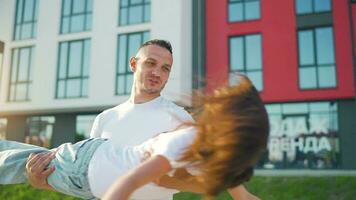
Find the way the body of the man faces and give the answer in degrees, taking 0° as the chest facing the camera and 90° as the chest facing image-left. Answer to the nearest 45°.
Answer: approximately 0°

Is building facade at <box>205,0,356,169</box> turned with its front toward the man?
yes

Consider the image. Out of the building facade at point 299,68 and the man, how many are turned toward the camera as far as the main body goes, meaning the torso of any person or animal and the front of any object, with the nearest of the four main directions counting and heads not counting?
2

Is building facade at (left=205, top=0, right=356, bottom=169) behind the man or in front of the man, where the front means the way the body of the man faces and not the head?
behind

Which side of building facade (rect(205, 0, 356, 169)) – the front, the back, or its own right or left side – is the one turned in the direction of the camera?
front
